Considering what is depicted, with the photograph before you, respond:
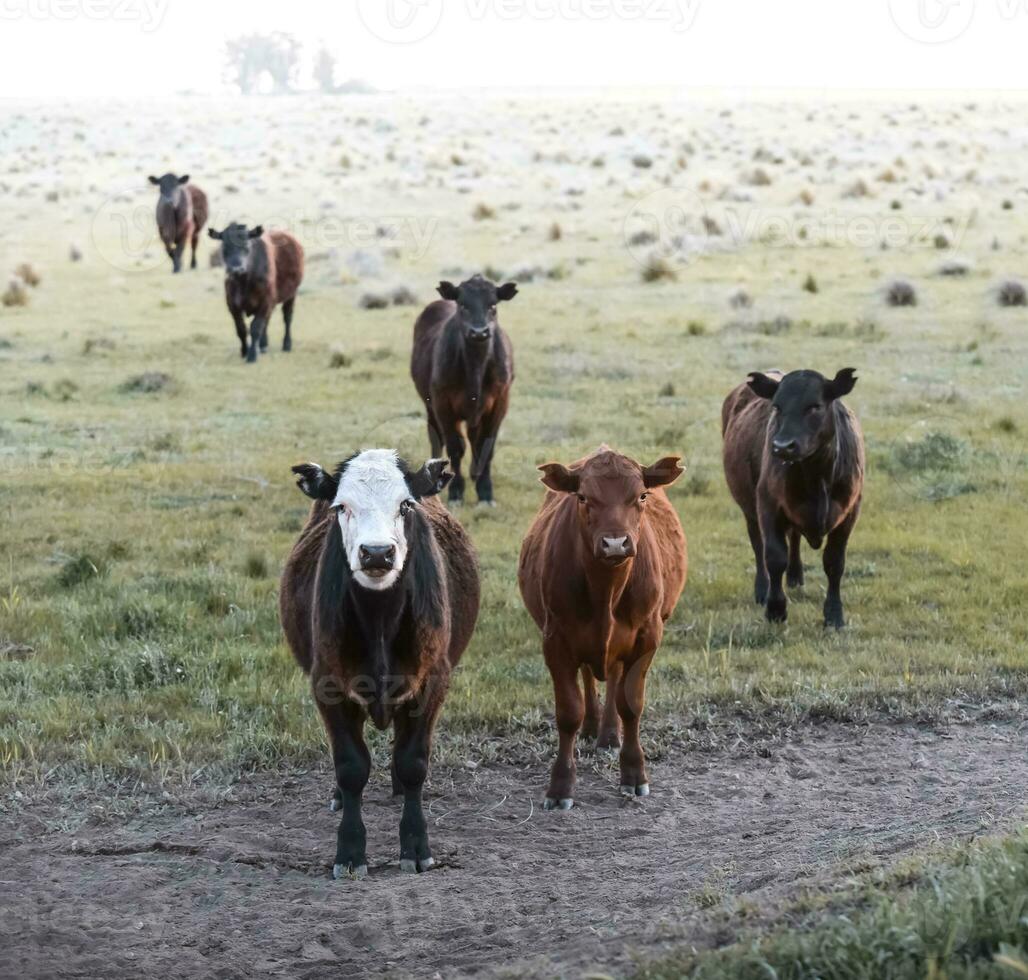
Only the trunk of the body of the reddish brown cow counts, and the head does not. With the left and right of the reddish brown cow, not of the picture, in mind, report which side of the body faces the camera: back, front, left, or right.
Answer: front

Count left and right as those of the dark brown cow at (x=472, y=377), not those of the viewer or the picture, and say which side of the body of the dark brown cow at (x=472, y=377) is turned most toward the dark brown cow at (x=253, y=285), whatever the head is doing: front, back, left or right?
back

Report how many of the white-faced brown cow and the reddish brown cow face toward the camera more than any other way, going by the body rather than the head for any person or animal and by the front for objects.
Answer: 2

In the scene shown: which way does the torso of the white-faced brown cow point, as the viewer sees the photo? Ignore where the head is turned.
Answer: toward the camera

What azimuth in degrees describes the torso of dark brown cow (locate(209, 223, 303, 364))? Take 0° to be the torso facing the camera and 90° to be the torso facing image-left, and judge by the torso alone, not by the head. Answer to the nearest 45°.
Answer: approximately 45°

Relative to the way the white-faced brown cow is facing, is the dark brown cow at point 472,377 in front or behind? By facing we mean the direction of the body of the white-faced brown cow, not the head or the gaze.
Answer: behind

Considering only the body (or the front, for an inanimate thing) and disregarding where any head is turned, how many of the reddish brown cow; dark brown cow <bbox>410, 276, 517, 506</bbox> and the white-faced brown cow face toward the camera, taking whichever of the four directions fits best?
3

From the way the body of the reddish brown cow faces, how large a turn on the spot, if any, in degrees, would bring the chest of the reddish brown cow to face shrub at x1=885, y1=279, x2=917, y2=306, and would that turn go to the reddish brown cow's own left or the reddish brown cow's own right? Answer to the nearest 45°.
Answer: approximately 180°

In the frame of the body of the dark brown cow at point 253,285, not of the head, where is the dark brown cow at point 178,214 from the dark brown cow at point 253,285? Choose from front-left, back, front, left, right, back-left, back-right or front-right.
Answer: back-right

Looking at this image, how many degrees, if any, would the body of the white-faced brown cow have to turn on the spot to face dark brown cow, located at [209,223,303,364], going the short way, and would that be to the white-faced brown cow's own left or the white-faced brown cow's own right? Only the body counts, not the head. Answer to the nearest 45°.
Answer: approximately 180°

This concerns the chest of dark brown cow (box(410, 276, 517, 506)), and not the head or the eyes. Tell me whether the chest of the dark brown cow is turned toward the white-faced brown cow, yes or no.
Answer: yes

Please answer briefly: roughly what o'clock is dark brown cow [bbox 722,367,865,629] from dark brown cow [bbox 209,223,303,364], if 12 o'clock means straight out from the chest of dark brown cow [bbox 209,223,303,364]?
dark brown cow [bbox 722,367,865,629] is roughly at 10 o'clock from dark brown cow [bbox 209,223,303,364].

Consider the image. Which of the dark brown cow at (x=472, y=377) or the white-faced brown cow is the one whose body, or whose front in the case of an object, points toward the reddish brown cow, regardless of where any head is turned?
the dark brown cow

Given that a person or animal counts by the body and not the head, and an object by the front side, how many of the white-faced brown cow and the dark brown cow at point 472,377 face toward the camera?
2
